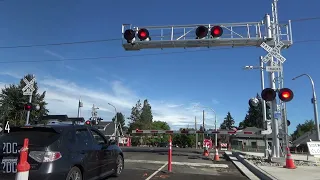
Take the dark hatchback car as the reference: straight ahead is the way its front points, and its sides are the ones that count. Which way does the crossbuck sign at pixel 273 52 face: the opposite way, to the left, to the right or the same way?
the opposite way

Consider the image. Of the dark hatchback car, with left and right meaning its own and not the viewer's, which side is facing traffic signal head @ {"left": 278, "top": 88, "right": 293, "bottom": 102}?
front

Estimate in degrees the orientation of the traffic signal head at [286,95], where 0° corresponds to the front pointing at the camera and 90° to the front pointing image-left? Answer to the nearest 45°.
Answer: approximately 0°

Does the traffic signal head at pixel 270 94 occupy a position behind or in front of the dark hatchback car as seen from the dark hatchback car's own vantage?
in front

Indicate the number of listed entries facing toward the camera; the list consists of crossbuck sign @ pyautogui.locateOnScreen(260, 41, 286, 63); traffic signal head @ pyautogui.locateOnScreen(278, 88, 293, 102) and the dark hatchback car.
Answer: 2

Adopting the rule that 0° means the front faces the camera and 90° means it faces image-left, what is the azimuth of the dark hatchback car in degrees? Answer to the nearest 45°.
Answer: approximately 225°

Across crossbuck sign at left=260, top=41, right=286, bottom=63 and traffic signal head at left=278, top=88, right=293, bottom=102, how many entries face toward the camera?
2

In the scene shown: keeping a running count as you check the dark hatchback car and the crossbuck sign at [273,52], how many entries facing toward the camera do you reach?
1

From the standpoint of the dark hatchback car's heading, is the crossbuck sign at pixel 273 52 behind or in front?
in front

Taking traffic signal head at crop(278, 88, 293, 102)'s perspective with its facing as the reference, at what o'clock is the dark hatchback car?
The dark hatchback car is roughly at 1 o'clock from the traffic signal head.
